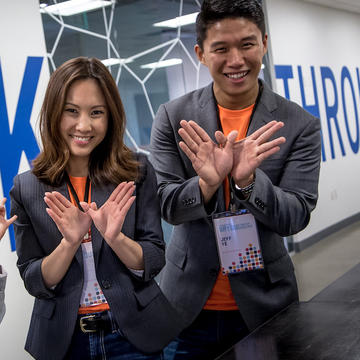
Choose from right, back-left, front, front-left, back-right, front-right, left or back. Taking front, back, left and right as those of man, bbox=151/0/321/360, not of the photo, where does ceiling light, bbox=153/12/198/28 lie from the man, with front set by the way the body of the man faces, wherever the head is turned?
back

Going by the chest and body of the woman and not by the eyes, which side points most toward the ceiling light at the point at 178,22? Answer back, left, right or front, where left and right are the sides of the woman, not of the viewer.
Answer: back

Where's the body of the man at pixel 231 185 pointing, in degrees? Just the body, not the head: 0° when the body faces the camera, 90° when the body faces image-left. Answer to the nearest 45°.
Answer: approximately 0°

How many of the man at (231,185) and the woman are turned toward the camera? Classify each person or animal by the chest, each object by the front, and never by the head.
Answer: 2

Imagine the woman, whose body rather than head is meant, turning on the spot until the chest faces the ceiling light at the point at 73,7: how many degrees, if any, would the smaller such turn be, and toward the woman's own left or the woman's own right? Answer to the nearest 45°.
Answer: approximately 180°
